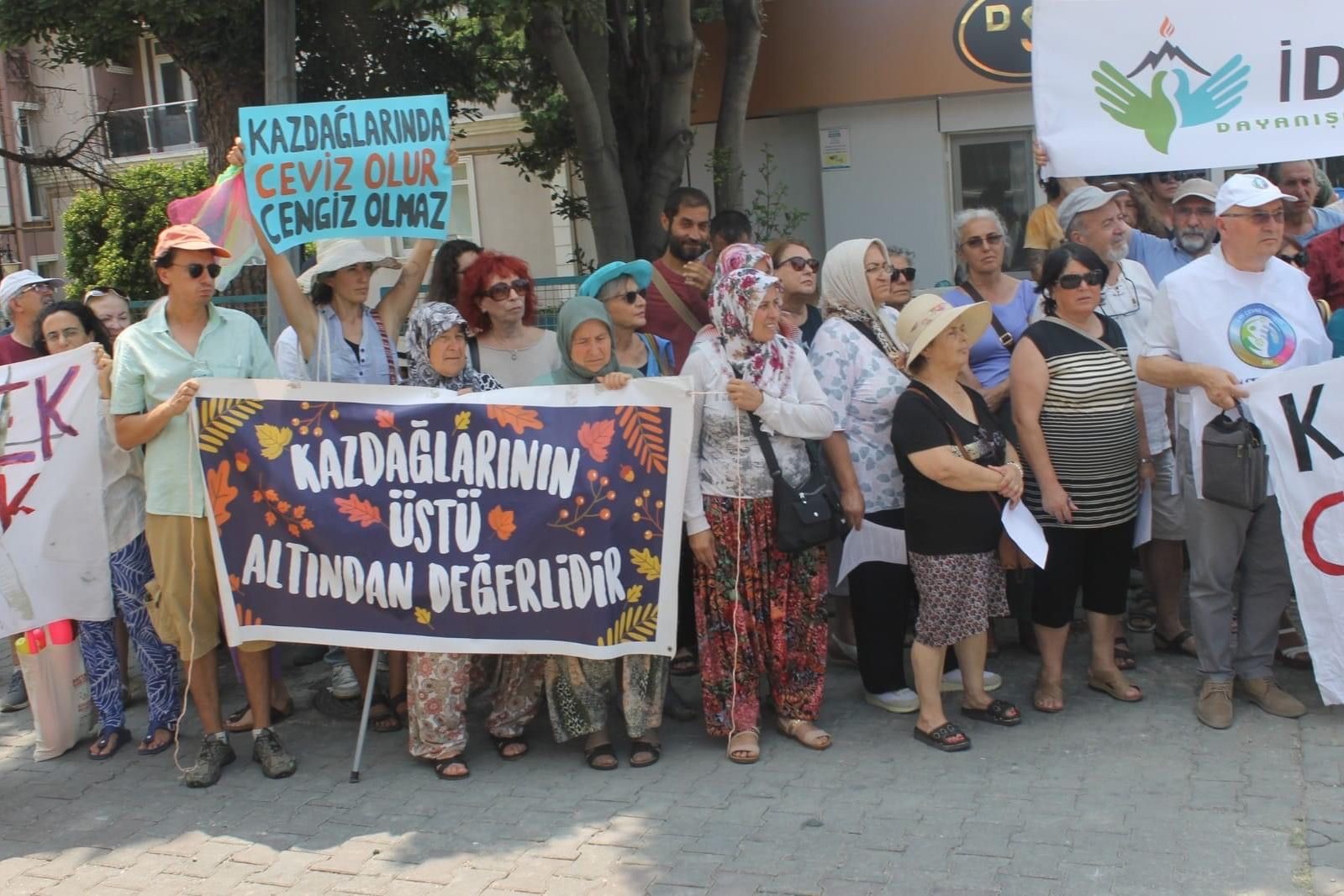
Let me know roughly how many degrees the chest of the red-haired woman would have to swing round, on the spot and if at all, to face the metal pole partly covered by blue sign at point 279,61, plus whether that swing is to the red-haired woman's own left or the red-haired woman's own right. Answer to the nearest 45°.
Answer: approximately 135° to the red-haired woman's own right

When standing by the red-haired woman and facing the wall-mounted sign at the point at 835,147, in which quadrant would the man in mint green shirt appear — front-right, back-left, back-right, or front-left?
back-left

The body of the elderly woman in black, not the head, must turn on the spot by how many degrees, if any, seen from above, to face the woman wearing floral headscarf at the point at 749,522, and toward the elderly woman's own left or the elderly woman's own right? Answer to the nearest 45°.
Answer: approximately 135° to the elderly woman's own right

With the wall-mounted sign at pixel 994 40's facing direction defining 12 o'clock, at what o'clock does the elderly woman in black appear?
The elderly woman in black is roughly at 12 o'clock from the wall-mounted sign.

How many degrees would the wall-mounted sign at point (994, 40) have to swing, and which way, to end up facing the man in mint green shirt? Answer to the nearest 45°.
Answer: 0° — it already faces them

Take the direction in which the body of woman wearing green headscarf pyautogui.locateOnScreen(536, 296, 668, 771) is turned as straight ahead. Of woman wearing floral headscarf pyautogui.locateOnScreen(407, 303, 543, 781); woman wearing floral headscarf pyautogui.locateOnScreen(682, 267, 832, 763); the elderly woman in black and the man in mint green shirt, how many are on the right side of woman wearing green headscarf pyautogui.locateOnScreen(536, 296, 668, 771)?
2

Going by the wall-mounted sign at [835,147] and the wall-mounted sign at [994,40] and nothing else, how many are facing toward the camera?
2

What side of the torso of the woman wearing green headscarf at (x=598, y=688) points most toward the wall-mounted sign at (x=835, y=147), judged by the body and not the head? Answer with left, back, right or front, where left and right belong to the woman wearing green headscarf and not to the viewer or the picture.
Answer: back
